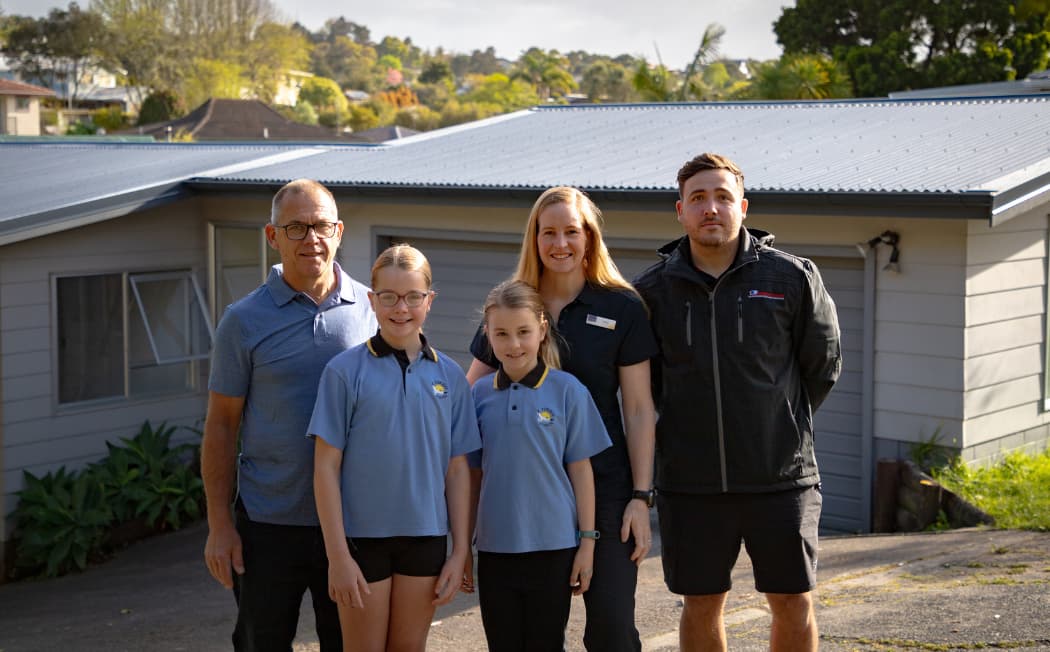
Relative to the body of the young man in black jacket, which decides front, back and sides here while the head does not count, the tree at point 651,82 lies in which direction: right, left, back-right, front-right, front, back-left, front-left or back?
back

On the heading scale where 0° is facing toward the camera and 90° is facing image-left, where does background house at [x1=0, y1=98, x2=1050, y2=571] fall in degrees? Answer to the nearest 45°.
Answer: approximately 0°

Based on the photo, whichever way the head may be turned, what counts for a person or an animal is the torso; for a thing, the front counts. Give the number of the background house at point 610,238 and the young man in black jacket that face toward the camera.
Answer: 2

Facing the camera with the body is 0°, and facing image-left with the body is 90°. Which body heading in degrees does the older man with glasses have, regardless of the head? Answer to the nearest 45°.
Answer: approximately 315°

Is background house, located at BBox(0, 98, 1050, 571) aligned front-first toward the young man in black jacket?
yes

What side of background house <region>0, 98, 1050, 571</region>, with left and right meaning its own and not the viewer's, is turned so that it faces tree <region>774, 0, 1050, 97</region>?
back
